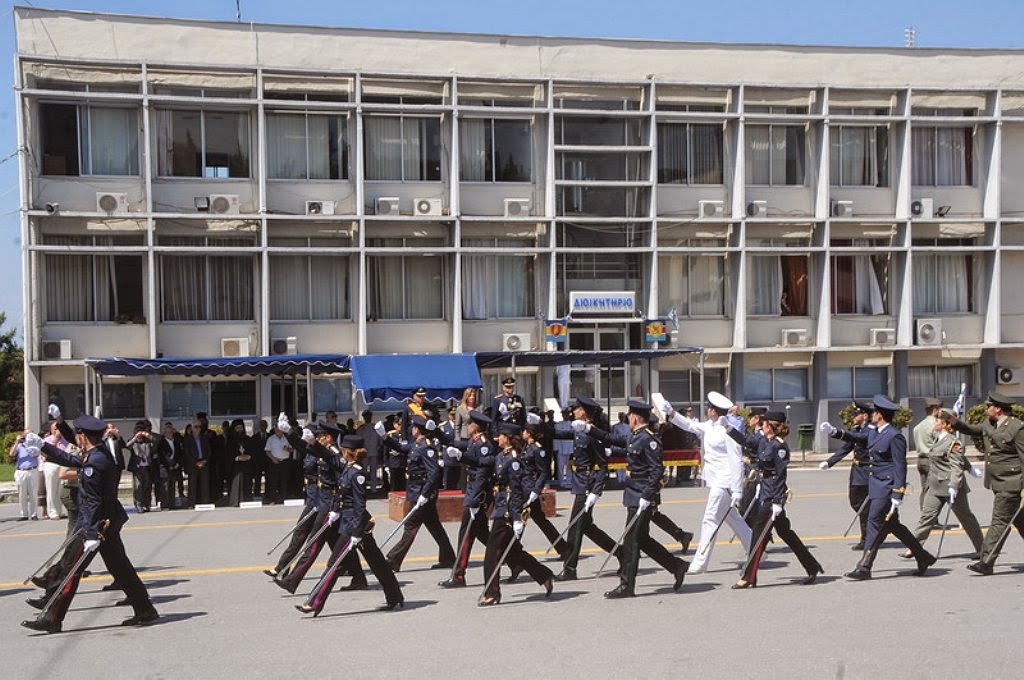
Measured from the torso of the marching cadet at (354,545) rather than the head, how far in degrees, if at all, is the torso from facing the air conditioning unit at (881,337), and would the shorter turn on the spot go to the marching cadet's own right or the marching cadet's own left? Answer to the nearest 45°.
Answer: approximately 135° to the marching cadet's own right

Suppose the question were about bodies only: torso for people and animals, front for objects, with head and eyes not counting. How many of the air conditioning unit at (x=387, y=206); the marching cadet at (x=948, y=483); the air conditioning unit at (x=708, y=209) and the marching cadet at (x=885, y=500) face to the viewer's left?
2

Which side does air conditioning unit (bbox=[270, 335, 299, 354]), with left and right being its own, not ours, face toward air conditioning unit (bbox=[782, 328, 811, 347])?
left

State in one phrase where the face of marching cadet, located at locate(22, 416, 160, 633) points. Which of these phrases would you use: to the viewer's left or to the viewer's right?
to the viewer's left

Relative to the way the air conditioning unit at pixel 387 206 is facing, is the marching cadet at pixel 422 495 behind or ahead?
ahead

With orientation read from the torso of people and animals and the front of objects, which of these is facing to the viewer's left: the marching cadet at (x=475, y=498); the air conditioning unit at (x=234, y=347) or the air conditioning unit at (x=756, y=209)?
the marching cadet

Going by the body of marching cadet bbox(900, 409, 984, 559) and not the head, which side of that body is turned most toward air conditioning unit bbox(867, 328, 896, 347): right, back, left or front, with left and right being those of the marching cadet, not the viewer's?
right

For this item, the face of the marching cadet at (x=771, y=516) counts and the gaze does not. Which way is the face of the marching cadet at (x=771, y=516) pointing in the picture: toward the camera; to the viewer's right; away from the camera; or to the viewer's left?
to the viewer's left

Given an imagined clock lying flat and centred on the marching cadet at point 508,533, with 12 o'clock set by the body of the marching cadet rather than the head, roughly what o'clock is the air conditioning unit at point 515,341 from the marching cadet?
The air conditioning unit is roughly at 3 o'clock from the marching cadet.

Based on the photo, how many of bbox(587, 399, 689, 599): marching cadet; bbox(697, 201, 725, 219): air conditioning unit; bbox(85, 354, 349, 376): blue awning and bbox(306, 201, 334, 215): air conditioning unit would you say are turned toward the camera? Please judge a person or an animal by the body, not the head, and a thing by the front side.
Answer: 3

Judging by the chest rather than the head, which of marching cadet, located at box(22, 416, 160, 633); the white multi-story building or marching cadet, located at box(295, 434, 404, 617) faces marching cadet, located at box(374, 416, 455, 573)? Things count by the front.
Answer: the white multi-story building

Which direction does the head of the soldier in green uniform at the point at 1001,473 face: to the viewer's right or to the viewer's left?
to the viewer's left
